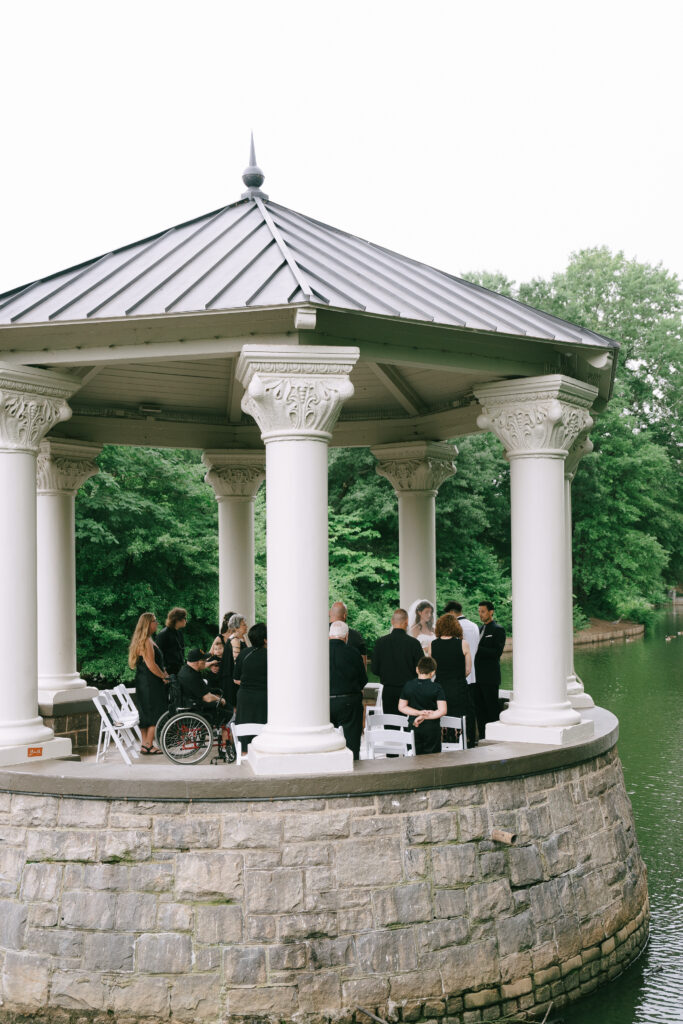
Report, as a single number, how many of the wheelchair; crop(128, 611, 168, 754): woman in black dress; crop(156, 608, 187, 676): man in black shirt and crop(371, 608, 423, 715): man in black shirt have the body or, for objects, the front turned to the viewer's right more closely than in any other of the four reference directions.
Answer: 3

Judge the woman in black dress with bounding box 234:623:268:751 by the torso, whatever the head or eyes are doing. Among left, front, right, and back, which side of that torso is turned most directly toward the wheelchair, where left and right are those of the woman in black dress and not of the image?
left

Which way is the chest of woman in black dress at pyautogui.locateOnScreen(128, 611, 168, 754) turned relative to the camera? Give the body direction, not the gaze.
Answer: to the viewer's right

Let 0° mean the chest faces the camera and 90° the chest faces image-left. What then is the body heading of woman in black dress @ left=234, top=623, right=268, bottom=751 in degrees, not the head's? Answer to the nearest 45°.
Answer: approximately 225°

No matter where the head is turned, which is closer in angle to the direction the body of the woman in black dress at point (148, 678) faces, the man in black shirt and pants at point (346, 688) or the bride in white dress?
the bride in white dress

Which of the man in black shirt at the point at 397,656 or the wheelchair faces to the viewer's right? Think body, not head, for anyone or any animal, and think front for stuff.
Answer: the wheelchair

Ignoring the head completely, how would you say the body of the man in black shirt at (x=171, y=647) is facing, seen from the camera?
to the viewer's right

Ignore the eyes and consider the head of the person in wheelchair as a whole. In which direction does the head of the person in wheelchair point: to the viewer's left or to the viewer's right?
to the viewer's right

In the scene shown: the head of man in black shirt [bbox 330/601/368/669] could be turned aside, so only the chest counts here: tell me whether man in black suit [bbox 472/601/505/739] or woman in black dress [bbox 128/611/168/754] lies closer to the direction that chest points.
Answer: the man in black suit

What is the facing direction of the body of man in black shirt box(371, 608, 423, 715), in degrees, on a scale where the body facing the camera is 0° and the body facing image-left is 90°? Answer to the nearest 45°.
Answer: approximately 180°
